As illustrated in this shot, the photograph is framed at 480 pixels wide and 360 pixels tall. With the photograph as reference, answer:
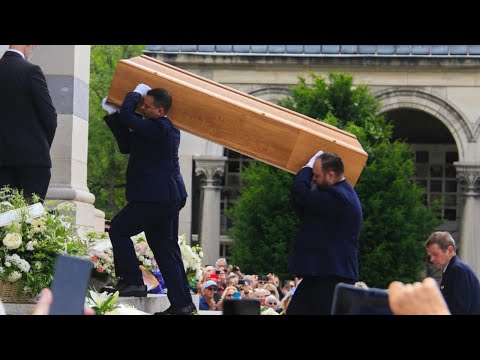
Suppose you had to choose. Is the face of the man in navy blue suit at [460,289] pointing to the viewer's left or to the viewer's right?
to the viewer's left

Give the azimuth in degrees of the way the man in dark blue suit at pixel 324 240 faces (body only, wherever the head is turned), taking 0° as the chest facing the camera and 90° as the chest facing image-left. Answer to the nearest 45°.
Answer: approximately 90°

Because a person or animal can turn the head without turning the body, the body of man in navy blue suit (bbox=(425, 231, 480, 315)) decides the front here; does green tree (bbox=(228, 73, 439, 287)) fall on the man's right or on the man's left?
on the man's right

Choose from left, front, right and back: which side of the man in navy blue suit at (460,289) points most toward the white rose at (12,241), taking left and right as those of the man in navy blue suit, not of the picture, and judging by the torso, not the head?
front

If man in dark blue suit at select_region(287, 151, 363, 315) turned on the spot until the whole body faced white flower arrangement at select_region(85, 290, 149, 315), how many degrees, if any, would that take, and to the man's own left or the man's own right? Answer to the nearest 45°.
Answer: approximately 45° to the man's own left

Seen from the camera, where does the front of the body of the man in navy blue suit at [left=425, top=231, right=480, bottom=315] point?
to the viewer's left

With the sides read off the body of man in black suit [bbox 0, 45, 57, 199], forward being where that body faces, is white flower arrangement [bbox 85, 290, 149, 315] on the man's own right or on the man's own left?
on the man's own right

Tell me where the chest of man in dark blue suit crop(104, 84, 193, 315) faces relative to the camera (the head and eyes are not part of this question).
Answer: to the viewer's left
